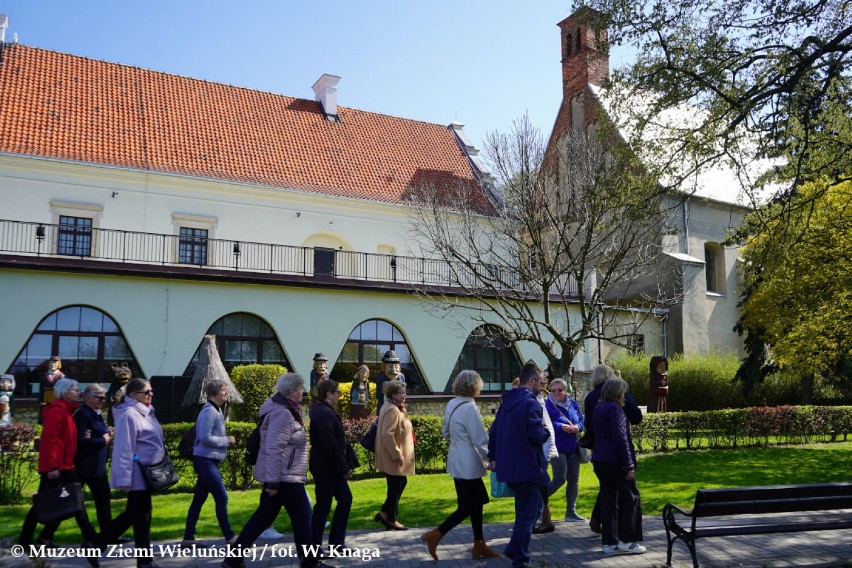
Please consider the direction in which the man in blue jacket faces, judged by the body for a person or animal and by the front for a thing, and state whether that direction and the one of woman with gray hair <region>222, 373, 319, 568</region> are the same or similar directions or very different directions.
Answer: same or similar directions

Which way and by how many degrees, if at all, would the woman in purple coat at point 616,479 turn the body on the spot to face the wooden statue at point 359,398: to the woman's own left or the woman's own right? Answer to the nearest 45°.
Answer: approximately 90° to the woman's own left

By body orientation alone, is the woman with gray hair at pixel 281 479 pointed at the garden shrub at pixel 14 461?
no

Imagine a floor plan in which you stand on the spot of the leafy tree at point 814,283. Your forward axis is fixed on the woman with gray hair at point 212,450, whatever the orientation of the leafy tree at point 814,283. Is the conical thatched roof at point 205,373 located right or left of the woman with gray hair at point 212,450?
right

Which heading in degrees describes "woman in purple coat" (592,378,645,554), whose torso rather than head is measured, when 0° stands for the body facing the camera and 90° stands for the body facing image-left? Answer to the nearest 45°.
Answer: approximately 225°

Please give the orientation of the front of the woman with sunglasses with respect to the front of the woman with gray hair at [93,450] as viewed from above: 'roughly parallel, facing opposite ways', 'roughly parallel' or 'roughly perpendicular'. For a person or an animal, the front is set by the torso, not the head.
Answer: roughly parallel
